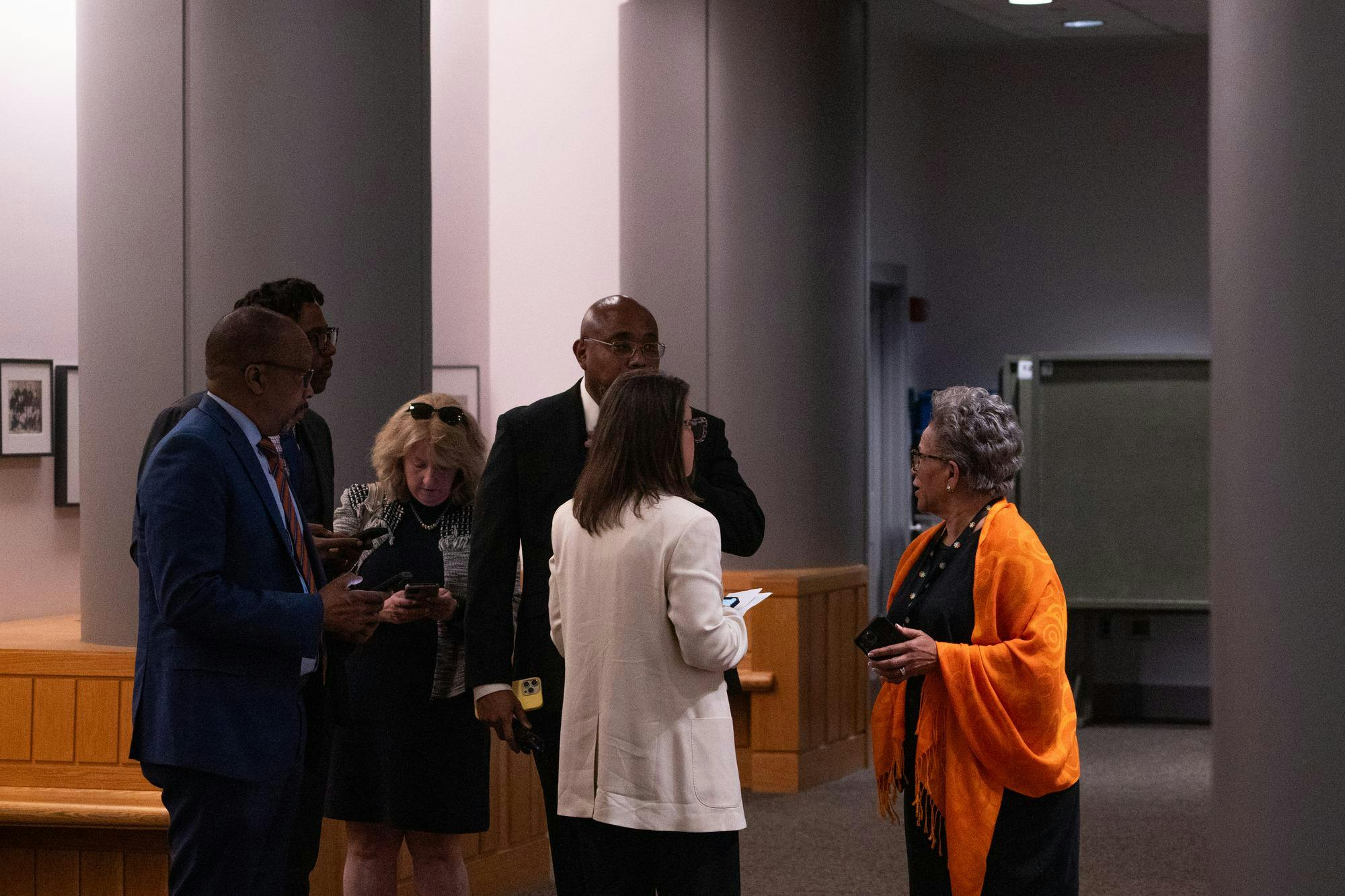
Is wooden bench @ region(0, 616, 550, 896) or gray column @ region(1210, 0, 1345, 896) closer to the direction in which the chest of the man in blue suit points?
the gray column

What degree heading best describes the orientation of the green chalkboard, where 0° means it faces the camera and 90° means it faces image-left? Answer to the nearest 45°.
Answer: approximately 0°

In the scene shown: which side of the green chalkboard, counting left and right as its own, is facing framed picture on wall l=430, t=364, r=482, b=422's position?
right

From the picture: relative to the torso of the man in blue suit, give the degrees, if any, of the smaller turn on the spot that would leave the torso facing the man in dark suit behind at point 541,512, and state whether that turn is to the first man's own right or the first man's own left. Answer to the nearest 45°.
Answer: approximately 45° to the first man's own left

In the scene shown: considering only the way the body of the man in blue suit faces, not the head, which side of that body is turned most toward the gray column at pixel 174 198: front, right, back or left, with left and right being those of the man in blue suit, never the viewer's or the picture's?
left

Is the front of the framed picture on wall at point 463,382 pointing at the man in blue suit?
yes

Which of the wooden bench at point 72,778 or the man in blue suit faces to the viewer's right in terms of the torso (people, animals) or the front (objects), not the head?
the man in blue suit

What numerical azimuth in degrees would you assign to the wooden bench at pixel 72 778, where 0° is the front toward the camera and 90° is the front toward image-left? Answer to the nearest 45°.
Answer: approximately 0°

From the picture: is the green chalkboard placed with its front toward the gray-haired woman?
yes
